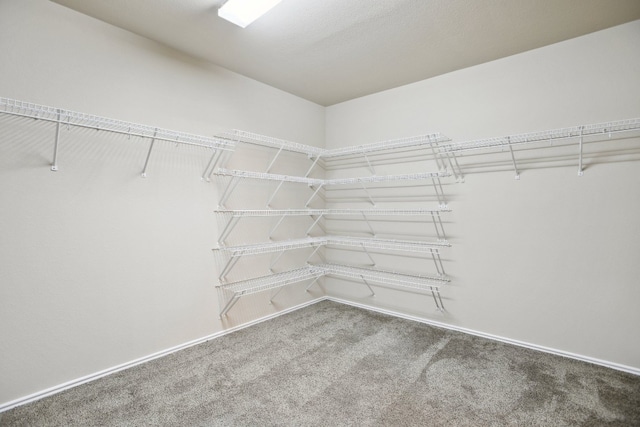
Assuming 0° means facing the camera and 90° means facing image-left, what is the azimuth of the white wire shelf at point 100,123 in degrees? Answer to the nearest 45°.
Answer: approximately 315°

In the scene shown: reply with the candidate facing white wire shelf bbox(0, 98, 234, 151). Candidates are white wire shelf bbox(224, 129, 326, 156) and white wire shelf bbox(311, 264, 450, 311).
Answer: white wire shelf bbox(311, 264, 450, 311)

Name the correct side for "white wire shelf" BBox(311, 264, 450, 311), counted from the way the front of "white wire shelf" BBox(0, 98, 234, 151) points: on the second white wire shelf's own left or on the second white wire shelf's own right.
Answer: on the second white wire shelf's own left

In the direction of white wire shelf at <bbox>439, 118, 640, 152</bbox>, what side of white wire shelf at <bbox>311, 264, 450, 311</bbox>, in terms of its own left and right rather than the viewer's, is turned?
left

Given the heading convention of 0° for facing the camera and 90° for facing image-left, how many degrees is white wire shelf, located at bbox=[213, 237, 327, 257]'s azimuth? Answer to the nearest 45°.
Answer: approximately 315°
